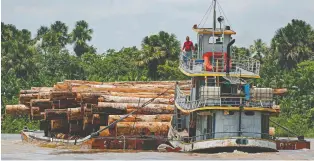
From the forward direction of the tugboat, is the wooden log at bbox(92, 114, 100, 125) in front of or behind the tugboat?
in front

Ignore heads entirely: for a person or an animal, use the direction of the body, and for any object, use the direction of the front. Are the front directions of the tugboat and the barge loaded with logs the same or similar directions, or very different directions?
same or similar directions

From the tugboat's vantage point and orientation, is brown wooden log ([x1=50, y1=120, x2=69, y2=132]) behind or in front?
in front

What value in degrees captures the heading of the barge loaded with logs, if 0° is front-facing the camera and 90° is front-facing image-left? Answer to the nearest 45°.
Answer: approximately 135°

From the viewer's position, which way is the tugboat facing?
facing away from the viewer and to the left of the viewer
